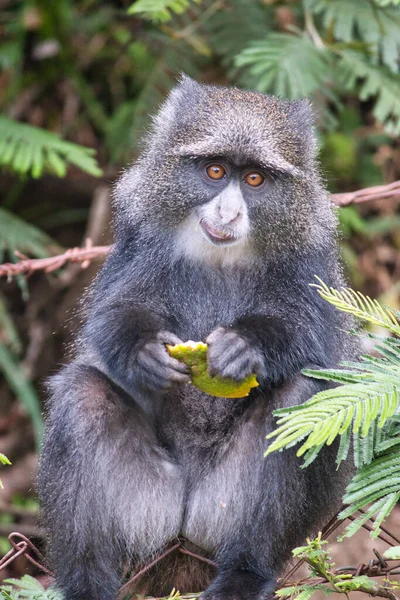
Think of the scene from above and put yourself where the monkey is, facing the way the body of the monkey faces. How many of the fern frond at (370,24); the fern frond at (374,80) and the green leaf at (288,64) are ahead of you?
0

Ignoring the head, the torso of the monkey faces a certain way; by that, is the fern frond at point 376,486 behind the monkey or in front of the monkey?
in front

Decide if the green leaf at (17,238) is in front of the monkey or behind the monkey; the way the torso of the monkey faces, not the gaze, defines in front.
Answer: behind

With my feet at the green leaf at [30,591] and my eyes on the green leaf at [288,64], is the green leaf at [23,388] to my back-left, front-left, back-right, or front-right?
front-left

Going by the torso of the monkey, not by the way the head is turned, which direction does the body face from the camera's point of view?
toward the camera

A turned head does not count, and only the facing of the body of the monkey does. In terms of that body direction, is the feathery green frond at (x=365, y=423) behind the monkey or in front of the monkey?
in front

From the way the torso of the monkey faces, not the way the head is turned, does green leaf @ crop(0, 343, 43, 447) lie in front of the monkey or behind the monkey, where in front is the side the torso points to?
behind

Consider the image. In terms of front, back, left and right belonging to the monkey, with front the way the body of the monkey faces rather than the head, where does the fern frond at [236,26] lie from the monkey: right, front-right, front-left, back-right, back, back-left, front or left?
back

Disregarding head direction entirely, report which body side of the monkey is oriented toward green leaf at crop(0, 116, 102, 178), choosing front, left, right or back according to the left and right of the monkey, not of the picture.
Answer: back

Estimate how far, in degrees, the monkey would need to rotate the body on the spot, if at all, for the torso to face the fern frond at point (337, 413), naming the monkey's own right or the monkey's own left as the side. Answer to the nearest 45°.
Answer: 0° — it already faces it

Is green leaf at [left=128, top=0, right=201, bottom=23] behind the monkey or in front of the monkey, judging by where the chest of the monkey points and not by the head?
behind
